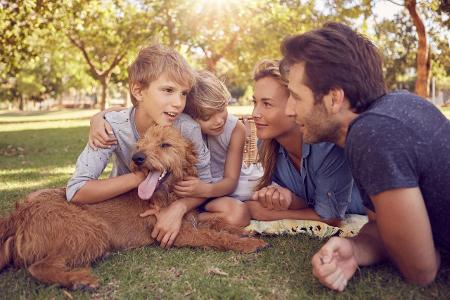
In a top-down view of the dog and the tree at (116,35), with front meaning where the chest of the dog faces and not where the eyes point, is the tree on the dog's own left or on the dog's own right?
on the dog's own left

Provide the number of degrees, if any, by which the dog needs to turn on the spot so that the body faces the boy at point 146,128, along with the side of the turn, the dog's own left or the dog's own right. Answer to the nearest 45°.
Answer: approximately 45° to the dog's own left

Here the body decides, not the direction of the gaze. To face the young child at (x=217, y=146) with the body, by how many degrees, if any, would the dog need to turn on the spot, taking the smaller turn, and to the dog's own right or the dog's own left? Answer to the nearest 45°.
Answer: approximately 45° to the dog's own left

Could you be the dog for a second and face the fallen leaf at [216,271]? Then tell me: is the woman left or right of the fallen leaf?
left

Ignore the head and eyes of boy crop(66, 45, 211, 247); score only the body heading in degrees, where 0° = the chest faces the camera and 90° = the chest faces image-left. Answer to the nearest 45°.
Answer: approximately 315°

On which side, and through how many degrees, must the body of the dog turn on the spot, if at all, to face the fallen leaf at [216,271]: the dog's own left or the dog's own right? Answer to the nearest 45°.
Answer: approximately 45° to the dog's own right

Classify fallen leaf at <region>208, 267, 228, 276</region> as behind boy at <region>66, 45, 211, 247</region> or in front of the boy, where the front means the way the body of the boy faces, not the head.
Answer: in front

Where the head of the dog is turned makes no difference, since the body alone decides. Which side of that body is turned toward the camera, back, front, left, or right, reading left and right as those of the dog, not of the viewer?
right

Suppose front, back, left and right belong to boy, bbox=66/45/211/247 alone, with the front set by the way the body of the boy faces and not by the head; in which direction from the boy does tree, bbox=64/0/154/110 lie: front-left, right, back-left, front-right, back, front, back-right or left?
back-left

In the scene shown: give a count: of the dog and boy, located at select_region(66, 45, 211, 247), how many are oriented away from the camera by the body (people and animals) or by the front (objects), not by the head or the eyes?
0

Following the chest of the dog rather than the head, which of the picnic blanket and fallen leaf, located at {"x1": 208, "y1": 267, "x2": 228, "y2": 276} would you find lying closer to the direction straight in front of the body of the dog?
the picnic blanket

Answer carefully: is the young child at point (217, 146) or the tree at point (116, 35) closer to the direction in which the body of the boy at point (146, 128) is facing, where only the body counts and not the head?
the young child

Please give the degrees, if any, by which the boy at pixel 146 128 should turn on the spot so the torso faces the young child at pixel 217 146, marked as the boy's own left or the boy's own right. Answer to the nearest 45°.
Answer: approximately 45° to the boy's own left

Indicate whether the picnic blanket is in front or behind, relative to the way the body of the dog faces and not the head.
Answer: in front
